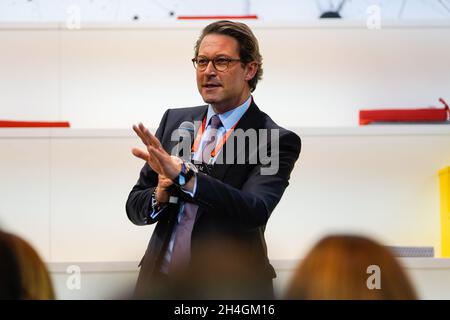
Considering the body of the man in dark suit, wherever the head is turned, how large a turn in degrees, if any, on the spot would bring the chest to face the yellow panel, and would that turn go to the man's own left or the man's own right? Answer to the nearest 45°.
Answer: approximately 180°

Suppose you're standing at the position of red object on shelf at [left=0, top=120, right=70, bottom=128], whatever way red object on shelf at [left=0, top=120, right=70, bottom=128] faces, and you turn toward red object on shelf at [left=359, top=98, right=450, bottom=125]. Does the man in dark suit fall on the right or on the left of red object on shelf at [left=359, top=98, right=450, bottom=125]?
right

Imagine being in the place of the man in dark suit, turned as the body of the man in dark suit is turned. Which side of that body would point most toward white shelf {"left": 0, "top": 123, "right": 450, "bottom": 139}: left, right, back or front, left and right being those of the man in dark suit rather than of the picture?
back

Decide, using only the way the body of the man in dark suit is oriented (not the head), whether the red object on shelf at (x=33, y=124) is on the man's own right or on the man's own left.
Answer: on the man's own right

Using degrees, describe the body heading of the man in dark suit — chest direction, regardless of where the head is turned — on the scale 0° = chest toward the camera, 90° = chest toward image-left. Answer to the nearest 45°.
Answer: approximately 45°

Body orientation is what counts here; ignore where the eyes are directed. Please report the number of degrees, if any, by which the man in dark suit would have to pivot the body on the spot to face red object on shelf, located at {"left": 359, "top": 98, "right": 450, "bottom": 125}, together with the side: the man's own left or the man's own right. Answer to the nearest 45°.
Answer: approximately 180°
